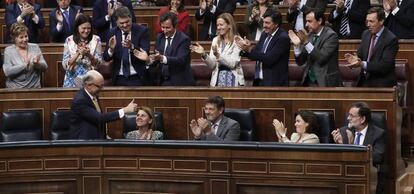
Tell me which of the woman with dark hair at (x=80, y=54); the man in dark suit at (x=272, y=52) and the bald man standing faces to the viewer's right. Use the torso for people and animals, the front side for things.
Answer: the bald man standing

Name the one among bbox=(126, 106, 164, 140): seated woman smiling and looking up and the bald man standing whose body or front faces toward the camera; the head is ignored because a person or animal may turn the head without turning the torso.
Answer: the seated woman smiling and looking up

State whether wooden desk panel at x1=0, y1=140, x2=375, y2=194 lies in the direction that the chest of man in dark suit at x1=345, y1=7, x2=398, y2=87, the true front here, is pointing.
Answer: yes

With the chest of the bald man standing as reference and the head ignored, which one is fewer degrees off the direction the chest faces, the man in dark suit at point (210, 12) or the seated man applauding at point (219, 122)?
the seated man applauding

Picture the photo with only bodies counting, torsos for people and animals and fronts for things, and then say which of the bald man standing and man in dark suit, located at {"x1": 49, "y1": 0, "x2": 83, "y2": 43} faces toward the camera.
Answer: the man in dark suit

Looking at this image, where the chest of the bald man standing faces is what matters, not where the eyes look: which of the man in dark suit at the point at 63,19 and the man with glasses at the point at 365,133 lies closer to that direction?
the man with glasses

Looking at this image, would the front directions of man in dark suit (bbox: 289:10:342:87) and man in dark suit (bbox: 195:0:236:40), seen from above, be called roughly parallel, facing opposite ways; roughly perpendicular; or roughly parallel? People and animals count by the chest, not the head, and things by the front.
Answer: roughly parallel

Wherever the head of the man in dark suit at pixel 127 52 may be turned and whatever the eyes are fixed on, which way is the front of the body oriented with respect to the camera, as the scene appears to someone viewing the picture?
toward the camera

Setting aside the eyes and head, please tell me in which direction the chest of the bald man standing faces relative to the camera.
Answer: to the viewer's right

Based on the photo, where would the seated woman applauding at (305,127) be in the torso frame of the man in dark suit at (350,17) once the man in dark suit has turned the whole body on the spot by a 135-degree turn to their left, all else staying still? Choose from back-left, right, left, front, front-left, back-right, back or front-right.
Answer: right

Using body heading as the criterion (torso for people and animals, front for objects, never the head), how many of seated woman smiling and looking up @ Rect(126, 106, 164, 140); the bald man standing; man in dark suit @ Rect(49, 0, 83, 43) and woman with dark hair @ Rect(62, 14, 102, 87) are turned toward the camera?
3

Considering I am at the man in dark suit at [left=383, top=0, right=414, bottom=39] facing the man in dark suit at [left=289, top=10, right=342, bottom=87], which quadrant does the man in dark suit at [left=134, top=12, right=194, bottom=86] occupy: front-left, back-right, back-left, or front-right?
front-right

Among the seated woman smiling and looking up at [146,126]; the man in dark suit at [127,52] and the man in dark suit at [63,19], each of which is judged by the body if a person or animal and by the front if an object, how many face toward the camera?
3
